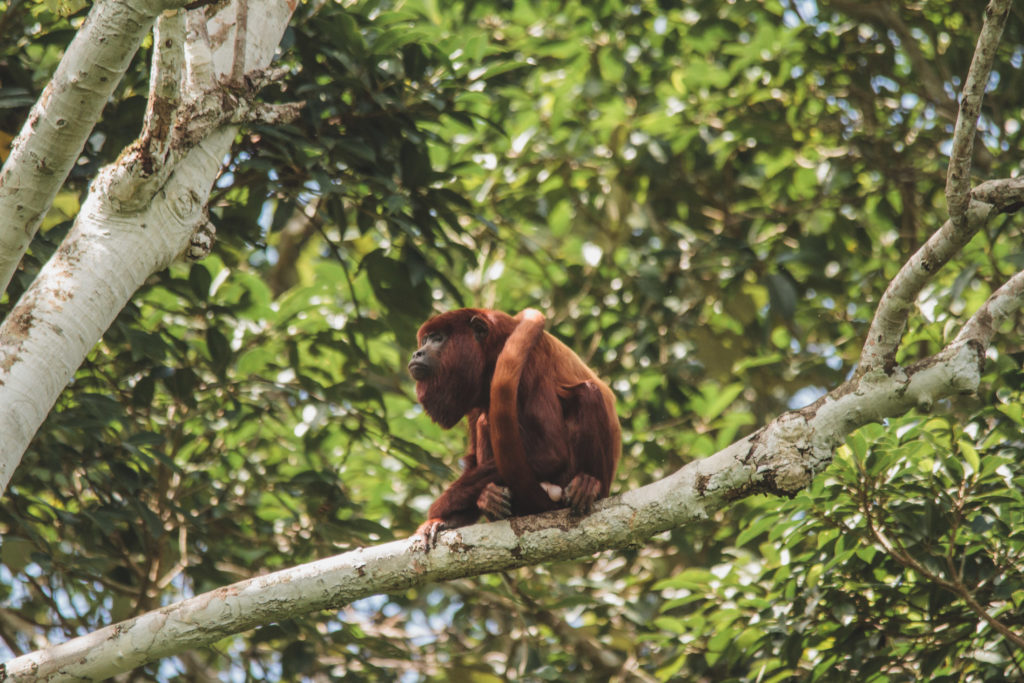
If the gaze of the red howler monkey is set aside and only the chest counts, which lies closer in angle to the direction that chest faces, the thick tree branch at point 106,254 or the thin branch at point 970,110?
the thick tree branch

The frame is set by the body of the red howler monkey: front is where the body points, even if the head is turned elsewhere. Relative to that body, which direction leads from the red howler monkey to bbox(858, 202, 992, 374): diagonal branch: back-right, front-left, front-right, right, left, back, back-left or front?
back-left

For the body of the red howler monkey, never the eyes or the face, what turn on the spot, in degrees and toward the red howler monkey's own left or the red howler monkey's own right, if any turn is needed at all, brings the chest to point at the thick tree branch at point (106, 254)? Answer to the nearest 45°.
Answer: approximately 45° to the red howler monkey's own left

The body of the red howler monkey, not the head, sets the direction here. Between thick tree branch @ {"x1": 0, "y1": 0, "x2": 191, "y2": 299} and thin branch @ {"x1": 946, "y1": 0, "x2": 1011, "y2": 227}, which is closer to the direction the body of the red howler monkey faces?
the thick tree branch

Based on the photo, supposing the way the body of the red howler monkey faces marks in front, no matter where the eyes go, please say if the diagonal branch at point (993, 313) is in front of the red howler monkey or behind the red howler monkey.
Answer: behind

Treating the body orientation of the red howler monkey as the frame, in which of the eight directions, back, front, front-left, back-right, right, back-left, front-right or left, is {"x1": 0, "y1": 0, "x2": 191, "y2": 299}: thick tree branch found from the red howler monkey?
front-left

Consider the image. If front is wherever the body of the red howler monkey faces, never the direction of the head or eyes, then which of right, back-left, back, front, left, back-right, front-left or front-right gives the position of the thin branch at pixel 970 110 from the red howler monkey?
back-left

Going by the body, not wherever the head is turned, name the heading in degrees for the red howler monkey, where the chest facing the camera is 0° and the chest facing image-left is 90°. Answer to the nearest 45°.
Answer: approximately 90°
